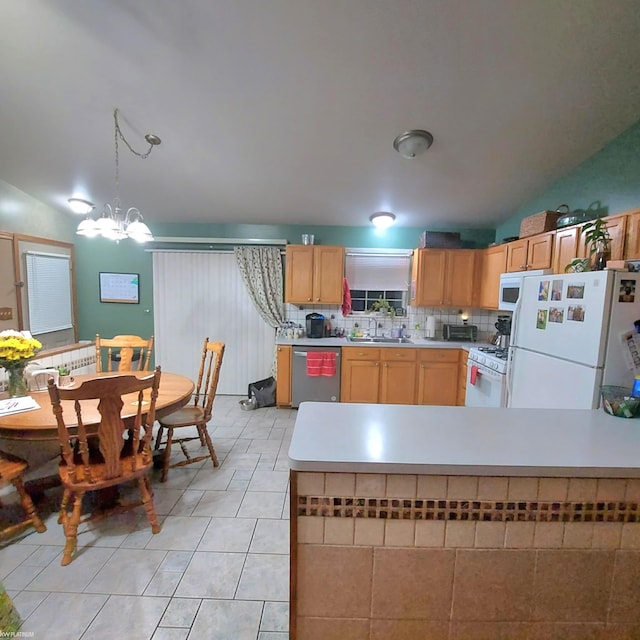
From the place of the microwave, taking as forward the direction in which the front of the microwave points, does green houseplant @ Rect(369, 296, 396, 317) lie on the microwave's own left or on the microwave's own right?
on the microwave's own right

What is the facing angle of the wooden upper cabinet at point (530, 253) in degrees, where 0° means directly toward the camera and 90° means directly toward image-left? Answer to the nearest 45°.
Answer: approximately 45°

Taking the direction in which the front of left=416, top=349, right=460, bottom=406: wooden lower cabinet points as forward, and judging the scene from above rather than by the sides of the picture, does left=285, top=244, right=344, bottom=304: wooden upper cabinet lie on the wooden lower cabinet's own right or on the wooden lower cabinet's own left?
on the wooden lower cabinet's own right

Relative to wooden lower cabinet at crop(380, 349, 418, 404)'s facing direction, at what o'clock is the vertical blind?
The vertical blind is roughly at 3 o'clock from the wooden lower cabinet.

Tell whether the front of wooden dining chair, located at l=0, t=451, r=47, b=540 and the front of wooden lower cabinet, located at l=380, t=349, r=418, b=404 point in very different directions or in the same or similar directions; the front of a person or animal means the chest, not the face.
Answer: very different directions

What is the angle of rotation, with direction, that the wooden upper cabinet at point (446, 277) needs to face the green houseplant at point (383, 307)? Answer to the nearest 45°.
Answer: approximately 90° to its right

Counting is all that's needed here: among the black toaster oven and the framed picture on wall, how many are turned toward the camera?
2

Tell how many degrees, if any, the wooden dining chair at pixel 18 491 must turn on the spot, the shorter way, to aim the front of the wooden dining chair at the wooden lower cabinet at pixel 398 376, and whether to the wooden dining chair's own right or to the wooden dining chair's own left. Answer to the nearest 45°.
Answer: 0° — it already faces it
